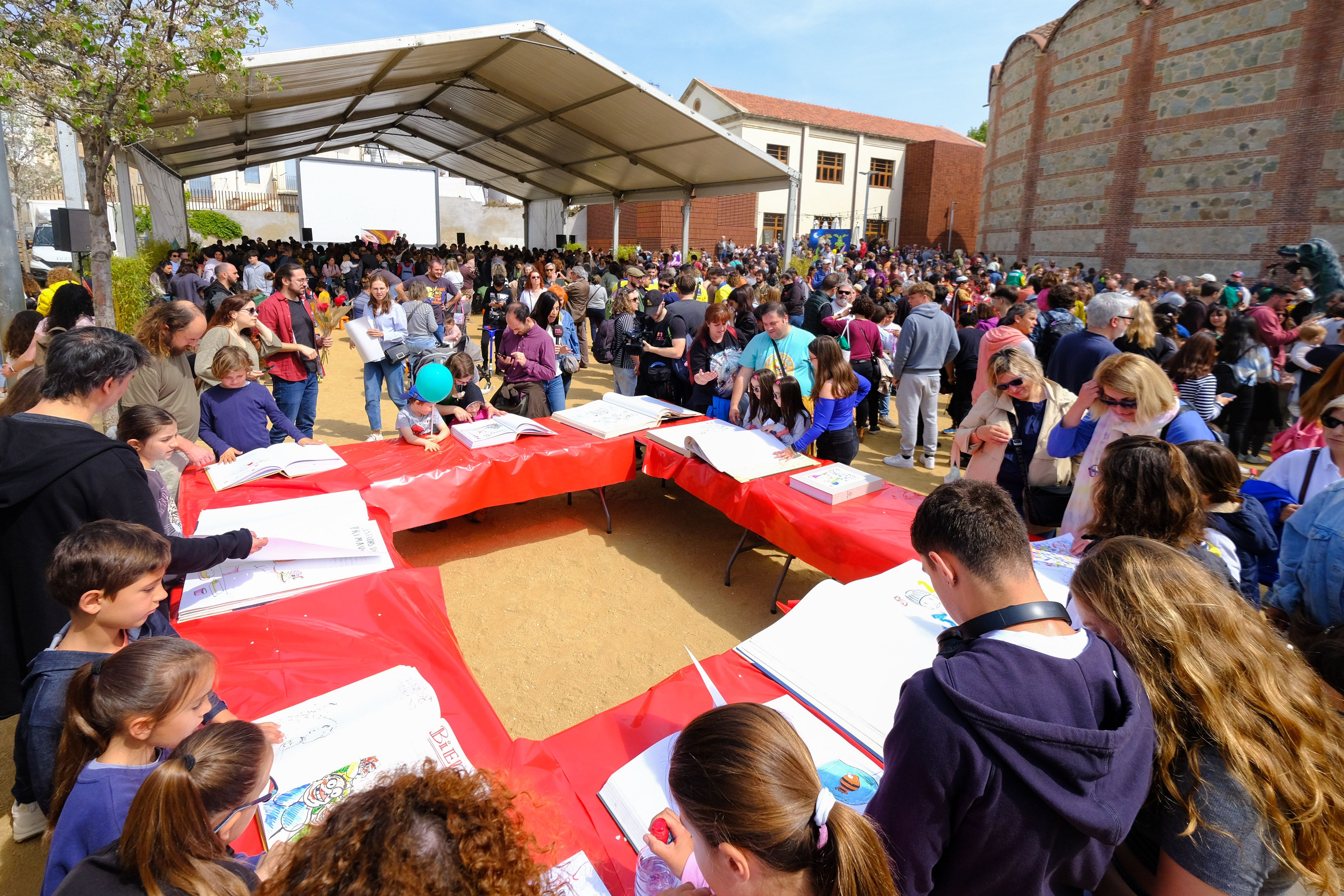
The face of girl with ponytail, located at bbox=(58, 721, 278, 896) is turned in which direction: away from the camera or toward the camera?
away from the camera

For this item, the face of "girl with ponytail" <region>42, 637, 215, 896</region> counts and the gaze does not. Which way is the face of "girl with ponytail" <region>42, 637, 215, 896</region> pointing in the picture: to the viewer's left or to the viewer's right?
to the viewer's right

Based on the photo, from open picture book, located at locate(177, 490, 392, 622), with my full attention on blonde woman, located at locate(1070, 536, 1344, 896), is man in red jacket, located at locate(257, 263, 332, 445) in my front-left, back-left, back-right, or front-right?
back-left

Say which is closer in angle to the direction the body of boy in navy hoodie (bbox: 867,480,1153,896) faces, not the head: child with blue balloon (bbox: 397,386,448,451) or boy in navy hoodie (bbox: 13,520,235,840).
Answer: the child with blue balloon

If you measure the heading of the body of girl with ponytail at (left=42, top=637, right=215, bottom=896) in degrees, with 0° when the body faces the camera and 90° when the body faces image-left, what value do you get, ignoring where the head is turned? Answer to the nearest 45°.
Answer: approximately 270°

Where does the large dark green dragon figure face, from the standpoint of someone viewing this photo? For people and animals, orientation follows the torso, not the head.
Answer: facing to the left of the viewer

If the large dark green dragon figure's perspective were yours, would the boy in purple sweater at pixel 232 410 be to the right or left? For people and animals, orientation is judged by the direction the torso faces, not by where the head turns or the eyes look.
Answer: on its left

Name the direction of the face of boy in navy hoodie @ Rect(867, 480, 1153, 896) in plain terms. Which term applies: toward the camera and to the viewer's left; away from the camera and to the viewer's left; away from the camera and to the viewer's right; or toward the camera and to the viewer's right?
away from the camera and to the viewer's left

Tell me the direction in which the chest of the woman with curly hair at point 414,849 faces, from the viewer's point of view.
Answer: away from the camera
